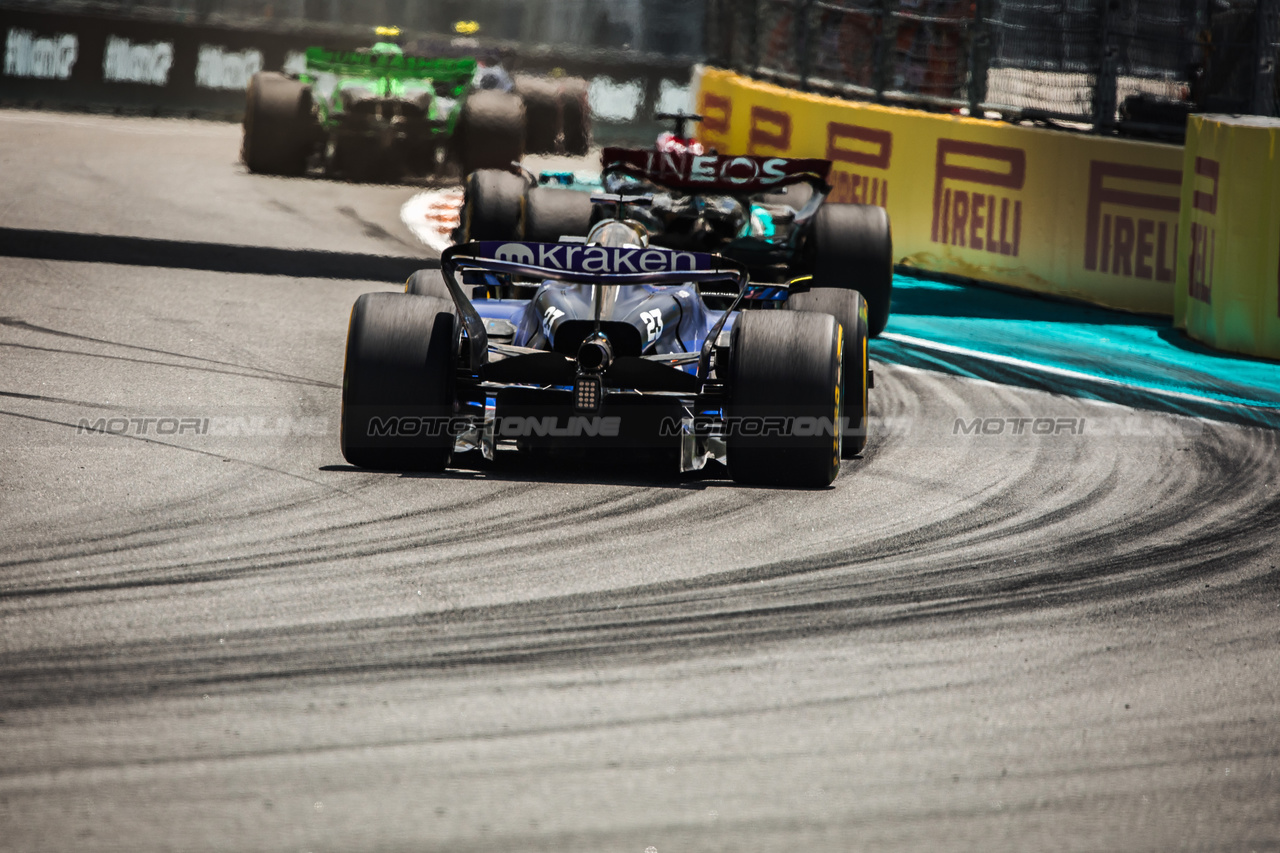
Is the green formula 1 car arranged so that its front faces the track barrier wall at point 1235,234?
no

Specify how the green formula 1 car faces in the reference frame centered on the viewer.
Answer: facing away from the viewer

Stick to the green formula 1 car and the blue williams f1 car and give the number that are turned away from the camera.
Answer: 2

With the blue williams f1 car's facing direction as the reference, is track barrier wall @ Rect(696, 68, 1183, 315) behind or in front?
in front

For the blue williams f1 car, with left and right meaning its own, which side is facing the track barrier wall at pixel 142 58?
front

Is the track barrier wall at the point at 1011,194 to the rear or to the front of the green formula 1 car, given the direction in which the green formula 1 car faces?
to the rear

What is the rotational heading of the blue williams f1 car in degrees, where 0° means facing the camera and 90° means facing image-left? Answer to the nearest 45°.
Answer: approximately 180°

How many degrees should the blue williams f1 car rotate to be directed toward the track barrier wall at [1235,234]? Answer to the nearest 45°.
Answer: approximately 45° to its right

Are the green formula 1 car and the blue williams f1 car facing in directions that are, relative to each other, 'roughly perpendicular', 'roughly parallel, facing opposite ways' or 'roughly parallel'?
roughly parallel

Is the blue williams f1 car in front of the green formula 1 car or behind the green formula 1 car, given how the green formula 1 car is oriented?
behind

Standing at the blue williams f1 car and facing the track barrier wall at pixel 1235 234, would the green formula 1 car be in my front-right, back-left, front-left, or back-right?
front-left
